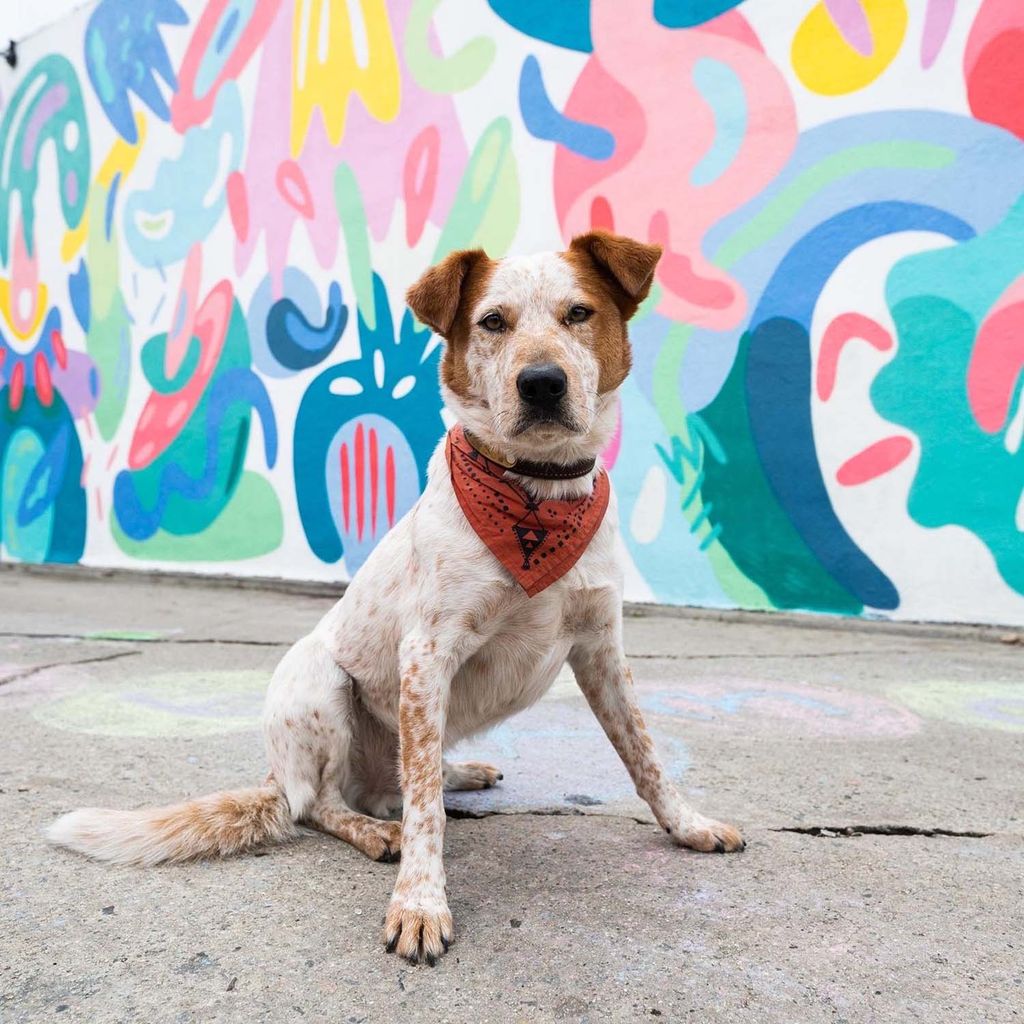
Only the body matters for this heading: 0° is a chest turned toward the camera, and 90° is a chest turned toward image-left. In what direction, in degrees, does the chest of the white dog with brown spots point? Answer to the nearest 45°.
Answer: approximately 315°
